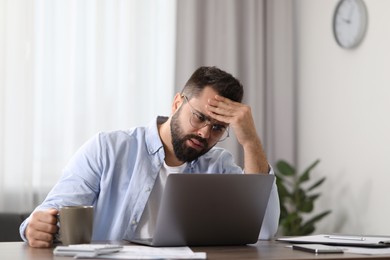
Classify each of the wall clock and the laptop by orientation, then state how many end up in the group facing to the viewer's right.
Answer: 0

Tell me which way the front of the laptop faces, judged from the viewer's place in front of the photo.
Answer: facing away from the viewer and to the left of the viewer

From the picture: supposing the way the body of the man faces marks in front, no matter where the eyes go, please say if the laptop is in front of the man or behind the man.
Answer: in front

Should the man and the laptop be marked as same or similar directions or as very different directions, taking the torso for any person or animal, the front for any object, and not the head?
very different directions

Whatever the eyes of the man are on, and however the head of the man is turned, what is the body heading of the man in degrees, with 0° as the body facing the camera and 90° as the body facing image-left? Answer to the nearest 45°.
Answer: approximately 315°

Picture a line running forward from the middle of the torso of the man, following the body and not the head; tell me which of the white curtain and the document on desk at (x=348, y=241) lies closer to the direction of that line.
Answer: the document on desk
